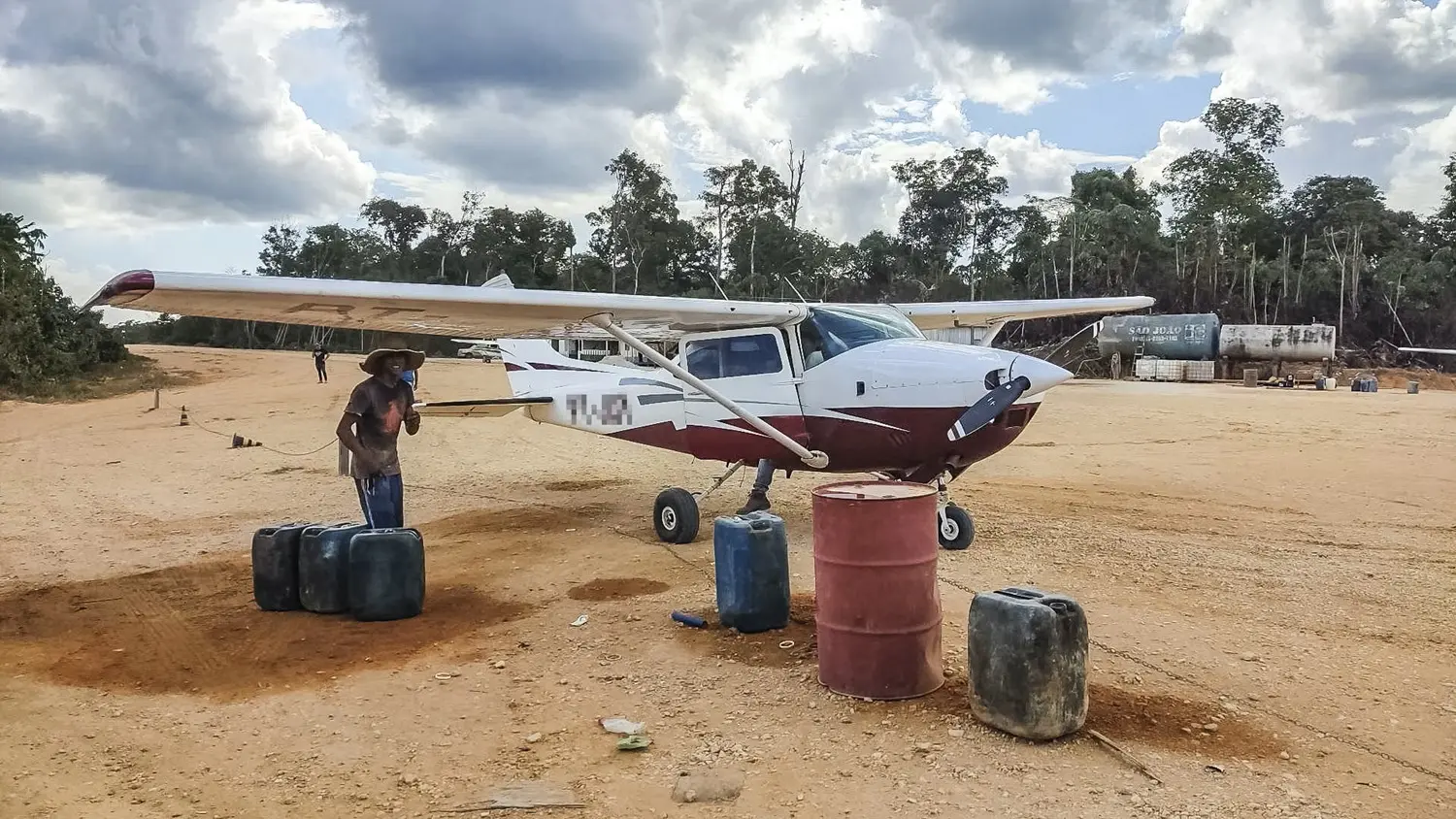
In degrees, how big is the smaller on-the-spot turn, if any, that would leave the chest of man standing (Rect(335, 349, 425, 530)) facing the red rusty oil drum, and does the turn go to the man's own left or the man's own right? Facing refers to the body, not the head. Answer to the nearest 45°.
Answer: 0° — they already face it

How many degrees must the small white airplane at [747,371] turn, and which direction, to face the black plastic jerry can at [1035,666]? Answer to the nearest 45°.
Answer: approximately 45° to its right

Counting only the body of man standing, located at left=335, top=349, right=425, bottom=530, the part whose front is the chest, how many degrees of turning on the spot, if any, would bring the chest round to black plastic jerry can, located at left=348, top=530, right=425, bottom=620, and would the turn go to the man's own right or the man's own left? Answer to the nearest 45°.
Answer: approximately 45° to the man's own right

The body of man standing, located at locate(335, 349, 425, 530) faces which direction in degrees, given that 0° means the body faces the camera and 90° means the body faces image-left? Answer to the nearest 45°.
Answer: approximately 315°

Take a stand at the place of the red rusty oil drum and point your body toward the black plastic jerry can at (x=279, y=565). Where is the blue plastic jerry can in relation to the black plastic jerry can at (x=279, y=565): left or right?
right
